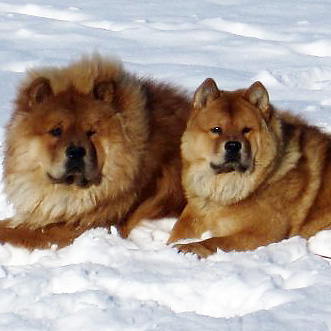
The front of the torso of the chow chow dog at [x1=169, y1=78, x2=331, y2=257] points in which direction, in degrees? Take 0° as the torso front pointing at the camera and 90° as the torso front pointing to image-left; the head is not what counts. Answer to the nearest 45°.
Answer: approximately 45°

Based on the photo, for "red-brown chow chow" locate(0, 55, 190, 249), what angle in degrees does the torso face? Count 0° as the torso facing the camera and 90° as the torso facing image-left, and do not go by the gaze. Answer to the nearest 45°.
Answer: approximately 45°
